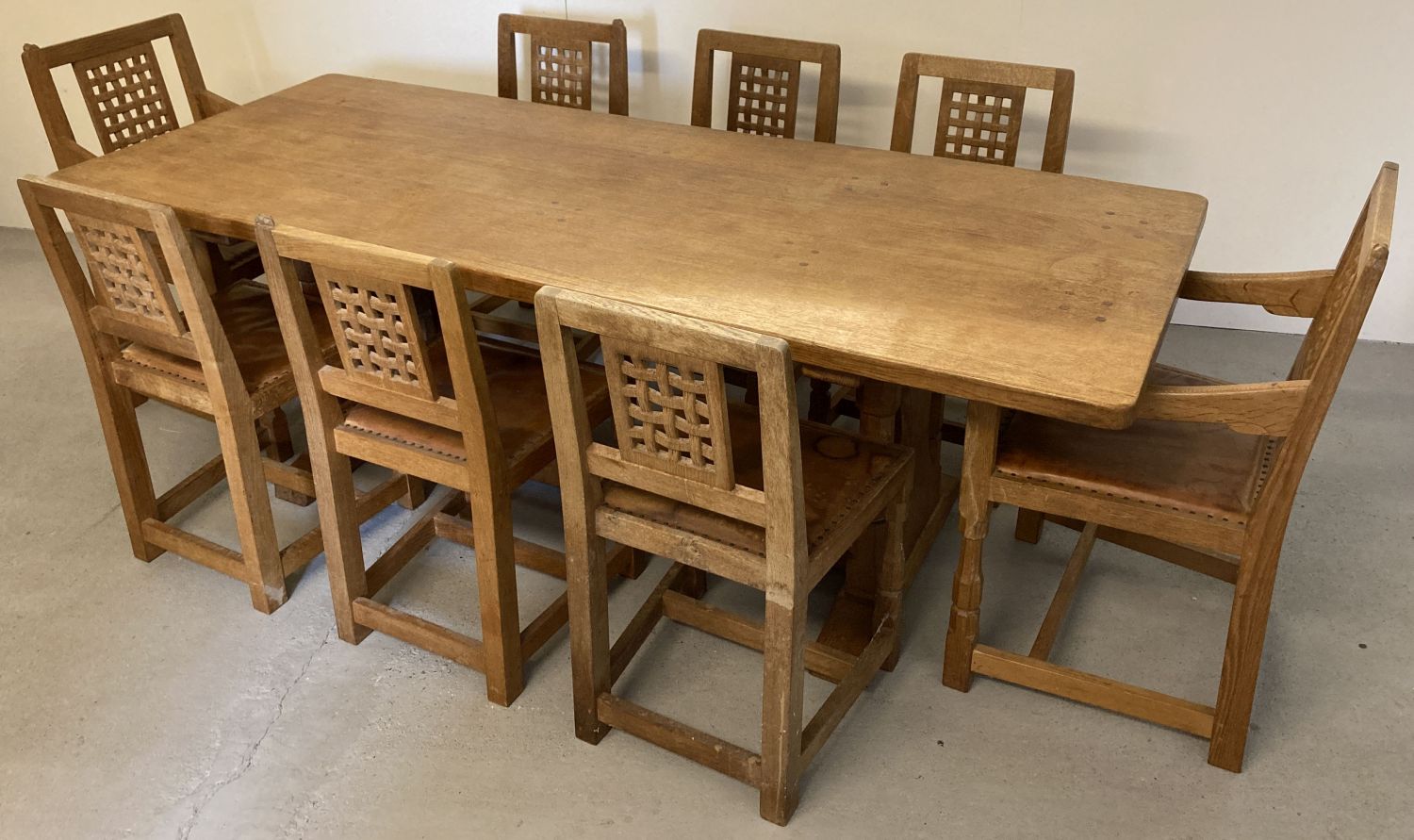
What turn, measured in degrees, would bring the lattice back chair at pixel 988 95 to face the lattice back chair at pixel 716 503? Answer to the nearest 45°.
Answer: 0° — it already faces it

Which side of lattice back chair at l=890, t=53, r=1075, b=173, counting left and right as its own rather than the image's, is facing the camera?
front

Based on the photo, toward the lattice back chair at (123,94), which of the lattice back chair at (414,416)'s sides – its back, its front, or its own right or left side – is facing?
left

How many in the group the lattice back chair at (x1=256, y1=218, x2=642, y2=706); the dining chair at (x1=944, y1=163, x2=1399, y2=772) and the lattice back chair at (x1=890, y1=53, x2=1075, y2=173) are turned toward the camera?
1

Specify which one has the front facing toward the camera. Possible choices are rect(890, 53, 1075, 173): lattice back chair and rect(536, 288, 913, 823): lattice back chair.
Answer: rect(890, 53, 1075, 173): lattice back chair

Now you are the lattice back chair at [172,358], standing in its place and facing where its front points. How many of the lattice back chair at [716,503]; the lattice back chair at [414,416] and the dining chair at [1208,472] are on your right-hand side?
3

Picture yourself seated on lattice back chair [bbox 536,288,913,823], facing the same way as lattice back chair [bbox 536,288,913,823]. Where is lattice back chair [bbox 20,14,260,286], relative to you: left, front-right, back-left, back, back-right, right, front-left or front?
left

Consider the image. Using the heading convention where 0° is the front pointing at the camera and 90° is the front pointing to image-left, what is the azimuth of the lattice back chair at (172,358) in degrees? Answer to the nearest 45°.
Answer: approximately 225°

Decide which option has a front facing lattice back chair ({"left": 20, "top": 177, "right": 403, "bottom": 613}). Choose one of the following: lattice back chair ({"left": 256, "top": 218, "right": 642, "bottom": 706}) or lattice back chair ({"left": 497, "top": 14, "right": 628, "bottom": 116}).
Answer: lattice back chair ({"left": 497, "top": 14, "right": 628, "bottom": 116})

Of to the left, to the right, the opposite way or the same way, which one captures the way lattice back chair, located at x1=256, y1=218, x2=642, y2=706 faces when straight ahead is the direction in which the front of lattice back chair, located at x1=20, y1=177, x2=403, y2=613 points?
the same way

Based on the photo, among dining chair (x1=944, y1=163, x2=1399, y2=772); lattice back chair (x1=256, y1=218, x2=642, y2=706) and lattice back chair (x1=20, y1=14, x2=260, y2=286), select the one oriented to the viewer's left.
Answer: the dining chair

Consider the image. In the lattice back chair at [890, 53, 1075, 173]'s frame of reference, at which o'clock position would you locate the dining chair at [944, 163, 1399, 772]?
The dining chair is roughly at 11 o'clock from the lattice back chair.

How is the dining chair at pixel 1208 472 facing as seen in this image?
to the viewer's left

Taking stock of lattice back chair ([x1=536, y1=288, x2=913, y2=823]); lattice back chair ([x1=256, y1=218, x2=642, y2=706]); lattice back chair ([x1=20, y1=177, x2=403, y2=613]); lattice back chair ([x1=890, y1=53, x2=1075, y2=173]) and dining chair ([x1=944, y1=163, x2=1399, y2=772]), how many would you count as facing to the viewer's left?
1

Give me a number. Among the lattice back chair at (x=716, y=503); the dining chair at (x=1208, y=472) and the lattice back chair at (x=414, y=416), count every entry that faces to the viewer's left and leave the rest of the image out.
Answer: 1

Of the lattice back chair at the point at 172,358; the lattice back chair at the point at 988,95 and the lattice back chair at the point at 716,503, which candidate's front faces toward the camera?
the lattice back chair at the point at 988,95

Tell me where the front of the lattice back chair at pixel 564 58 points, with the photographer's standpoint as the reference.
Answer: facing the viewer and to the left of the viewer

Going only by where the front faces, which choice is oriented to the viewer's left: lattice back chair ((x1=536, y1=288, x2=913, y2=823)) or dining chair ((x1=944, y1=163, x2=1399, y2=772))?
the dining chair

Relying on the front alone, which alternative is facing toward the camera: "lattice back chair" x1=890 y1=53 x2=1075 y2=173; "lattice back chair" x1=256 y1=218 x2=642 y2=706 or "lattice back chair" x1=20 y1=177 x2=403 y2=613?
"lattice back chair" x1=890 y1=53 x2=1075 y2=173

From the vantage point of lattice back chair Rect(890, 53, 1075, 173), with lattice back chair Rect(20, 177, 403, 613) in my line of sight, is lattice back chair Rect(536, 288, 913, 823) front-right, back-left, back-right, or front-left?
front-left

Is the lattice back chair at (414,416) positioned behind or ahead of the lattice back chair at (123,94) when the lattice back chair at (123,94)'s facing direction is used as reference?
ahead

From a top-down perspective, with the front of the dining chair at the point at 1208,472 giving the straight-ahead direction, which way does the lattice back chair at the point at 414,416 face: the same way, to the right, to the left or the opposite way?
to the right

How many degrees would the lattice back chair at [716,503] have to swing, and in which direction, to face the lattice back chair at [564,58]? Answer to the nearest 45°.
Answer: approximately 45° to its left
